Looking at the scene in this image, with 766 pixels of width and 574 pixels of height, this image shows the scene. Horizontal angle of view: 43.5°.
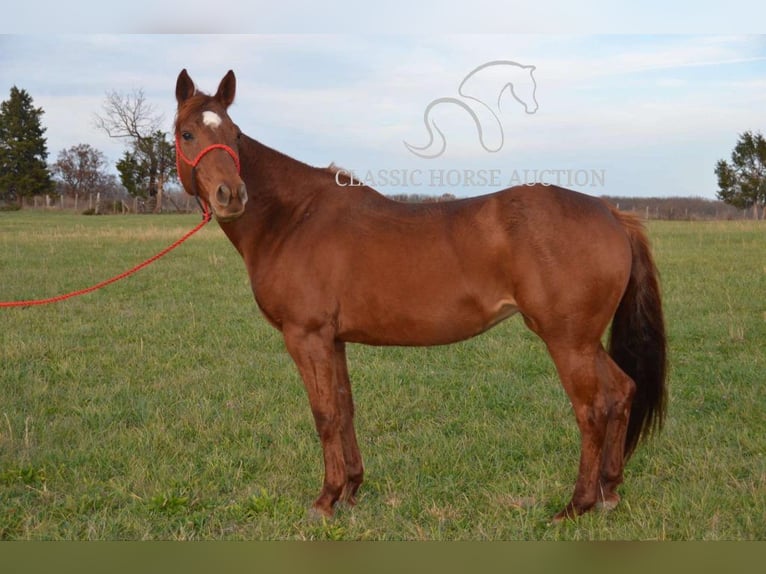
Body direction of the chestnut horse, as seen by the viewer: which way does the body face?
to the viewer's left

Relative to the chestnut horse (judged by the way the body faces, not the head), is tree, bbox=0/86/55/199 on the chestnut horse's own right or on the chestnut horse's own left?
on the chestnut horse's own right

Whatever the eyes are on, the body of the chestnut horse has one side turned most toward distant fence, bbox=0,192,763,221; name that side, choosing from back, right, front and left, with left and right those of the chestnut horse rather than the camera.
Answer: right

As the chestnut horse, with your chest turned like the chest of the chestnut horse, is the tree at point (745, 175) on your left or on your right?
on your right
